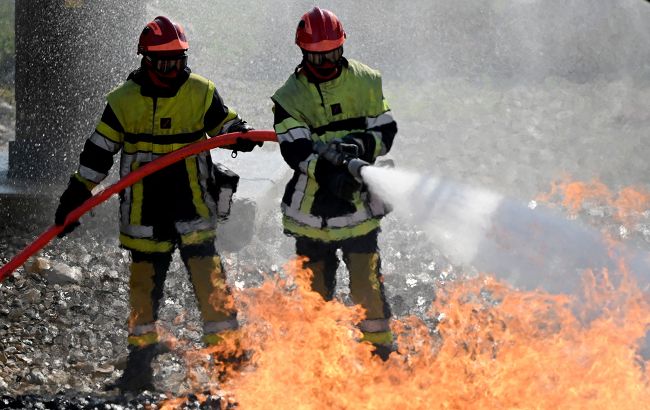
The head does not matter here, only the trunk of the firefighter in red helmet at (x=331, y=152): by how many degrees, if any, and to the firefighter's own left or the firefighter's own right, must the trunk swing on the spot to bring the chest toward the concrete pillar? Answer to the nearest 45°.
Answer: approximately 135° to the firefighter's own right

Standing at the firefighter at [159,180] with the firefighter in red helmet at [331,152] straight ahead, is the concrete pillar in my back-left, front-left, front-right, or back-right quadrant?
back-left

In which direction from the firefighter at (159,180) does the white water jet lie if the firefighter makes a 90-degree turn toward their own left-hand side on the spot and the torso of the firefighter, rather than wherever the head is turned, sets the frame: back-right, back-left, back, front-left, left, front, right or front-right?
front

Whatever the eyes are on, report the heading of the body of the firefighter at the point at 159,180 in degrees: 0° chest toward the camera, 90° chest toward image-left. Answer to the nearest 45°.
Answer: approximately 0°

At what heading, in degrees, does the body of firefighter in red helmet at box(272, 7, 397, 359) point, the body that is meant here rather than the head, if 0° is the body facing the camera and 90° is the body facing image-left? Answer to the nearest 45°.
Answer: approximately 0°

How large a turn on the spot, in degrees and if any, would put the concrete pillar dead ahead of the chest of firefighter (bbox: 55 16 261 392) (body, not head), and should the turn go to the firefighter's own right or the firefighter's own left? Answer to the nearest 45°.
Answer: approximately 180°

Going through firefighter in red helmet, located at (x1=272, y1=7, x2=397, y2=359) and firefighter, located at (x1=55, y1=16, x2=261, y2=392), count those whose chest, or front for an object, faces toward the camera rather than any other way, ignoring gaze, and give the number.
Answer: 2

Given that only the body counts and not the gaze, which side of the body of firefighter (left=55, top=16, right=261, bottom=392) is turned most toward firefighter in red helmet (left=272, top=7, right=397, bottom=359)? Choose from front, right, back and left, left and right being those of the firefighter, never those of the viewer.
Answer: left

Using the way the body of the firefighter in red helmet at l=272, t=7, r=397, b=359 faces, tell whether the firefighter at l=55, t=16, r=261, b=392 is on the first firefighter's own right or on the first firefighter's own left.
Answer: on the first firefighter's own right
